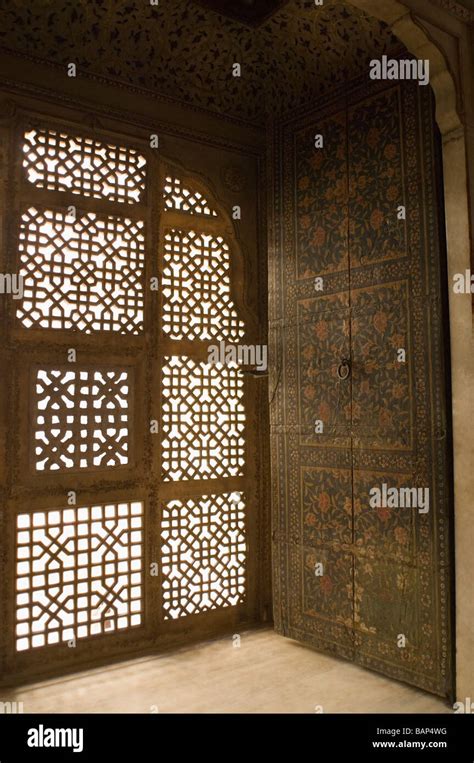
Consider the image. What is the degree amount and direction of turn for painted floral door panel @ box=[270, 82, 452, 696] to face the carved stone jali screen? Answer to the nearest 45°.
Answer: approximately 45° to its right

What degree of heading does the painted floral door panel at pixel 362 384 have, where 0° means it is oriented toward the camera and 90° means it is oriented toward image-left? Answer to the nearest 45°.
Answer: approximately 45°
